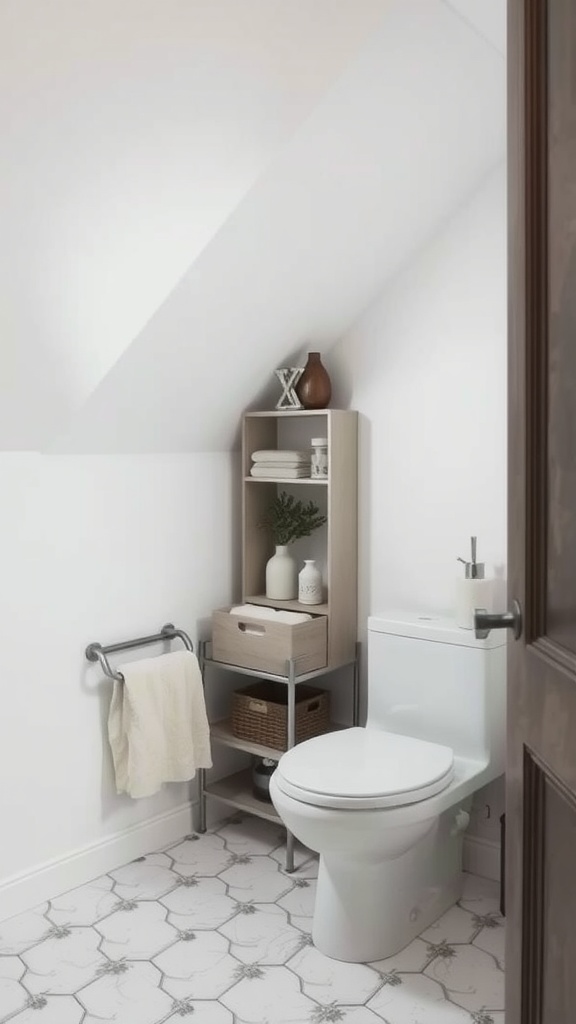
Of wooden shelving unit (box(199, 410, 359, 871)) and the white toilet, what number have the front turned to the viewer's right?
0

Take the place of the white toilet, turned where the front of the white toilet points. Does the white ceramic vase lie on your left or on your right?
on your right

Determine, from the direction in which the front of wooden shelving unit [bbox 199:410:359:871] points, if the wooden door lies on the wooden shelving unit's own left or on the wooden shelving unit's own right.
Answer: on the wooden shelving unit's own left

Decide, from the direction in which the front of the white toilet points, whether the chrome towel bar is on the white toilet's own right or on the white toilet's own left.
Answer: on the white toilet's own right

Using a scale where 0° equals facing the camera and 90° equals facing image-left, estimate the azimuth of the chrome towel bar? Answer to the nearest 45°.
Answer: approximately 315°

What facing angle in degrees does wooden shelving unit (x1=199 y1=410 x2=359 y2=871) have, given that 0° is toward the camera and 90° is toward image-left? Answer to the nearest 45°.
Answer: approximately 45°

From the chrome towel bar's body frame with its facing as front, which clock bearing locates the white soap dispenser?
The white soap dispenser is roughly at 11 o'clock from the chrome towel bar.

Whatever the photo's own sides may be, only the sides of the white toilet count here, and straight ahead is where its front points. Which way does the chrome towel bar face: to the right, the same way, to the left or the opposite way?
to the left

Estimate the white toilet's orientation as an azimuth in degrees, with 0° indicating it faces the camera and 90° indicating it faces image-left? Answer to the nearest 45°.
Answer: approximately 45°

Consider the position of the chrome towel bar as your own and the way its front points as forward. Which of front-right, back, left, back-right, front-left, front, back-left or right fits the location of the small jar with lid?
front-left

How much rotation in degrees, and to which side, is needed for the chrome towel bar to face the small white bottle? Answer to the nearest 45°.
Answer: approximately 45° to its left

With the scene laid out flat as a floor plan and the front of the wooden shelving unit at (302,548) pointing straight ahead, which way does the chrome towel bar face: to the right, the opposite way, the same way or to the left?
to the left
